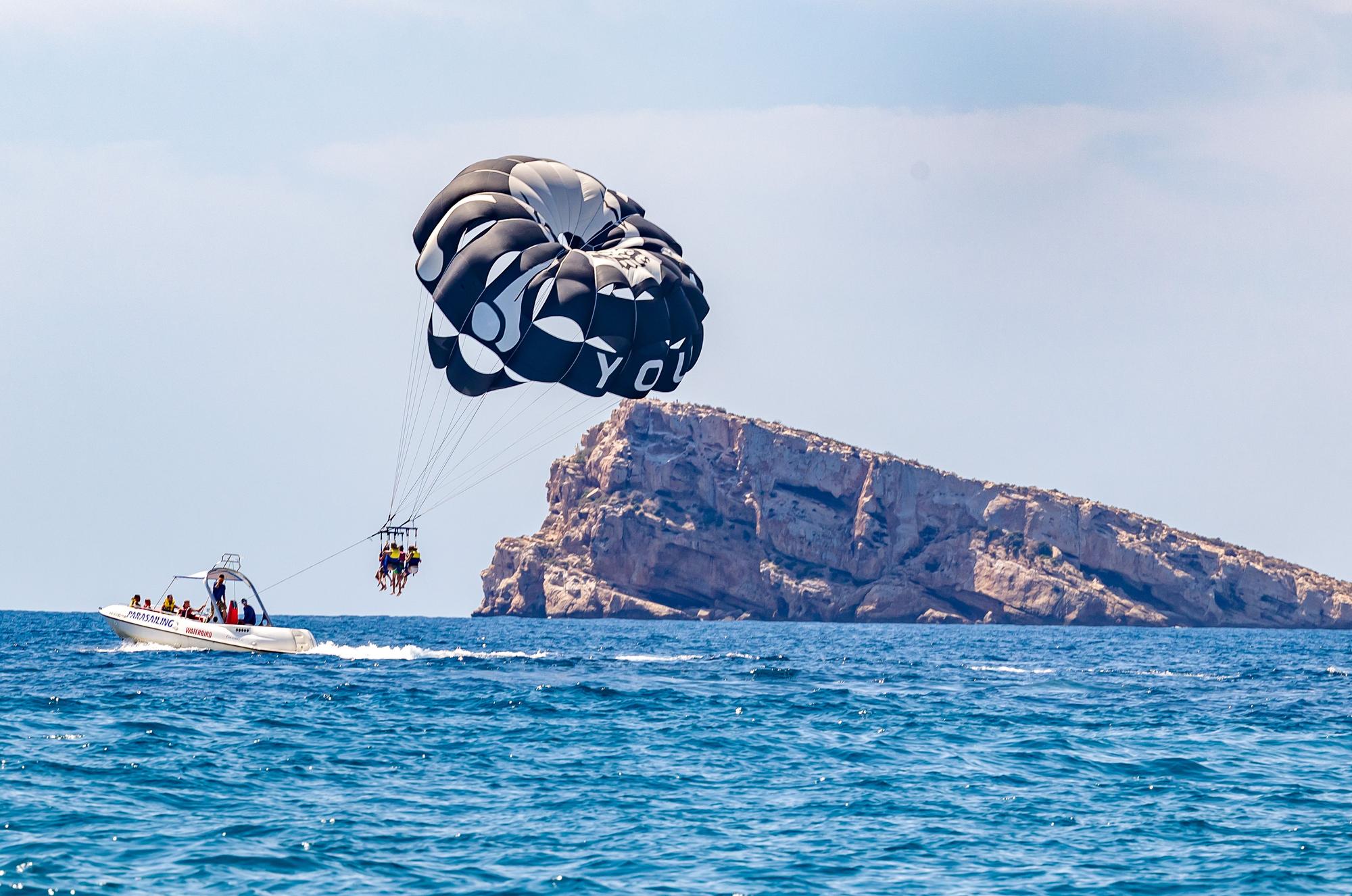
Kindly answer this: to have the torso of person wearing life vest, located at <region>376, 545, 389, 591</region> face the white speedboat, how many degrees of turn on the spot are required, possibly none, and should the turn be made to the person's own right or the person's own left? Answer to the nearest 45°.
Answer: approximately 45° to the person's own right

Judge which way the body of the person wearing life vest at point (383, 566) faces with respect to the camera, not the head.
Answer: to the viewer's left
